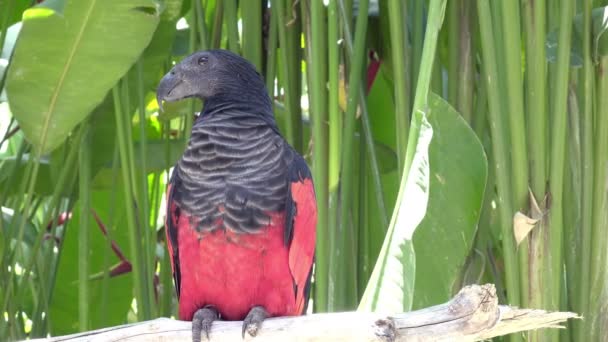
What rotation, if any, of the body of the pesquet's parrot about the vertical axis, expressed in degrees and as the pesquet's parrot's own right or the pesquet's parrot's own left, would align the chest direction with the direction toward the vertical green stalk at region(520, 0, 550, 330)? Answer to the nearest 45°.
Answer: approximately 90° to the pesquet's parrot's own left

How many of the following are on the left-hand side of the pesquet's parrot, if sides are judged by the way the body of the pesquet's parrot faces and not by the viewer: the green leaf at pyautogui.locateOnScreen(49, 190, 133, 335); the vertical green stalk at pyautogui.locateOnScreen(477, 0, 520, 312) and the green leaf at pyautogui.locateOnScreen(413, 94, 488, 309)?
2

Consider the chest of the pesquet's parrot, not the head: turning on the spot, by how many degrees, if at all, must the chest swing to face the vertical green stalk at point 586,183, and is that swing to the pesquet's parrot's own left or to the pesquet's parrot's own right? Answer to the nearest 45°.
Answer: approximately 135° to the pesquet's parrot's own left

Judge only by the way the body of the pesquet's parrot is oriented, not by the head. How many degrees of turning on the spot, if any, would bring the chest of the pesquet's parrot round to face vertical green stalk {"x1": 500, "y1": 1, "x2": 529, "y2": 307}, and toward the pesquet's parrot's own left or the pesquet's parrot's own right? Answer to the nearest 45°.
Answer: approximately 90° to the pesquet's parrot's own left

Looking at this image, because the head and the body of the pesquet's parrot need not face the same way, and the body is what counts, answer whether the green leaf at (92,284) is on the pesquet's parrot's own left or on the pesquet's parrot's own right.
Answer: on the pesquet's parrot's own right

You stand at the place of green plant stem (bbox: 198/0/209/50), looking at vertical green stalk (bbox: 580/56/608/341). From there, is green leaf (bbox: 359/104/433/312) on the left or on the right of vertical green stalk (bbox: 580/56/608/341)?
right

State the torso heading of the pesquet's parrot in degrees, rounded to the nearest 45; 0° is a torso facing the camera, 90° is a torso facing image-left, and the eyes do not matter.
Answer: approximately 45°
